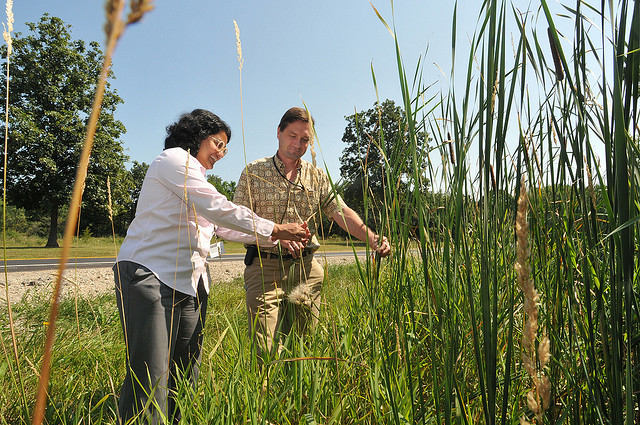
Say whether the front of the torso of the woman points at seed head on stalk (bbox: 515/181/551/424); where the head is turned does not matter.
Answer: no

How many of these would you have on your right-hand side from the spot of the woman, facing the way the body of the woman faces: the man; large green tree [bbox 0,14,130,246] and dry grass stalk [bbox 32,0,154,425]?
1

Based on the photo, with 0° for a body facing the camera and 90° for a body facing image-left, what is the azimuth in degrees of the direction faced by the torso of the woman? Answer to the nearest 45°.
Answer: approximately 270°

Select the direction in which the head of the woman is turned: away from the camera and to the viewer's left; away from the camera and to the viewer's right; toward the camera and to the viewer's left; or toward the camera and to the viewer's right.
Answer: toward the camera and to the viewer's right

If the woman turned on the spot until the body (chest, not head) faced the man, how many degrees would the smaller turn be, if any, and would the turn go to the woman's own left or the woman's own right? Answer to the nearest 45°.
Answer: approximately 45° to the woman's own left

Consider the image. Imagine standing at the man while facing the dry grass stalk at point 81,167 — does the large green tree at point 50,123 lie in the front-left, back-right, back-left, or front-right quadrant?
back-right

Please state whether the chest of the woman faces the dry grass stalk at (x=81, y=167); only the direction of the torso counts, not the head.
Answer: no

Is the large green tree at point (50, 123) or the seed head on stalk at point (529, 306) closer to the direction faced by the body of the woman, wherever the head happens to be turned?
the seed head on stalk

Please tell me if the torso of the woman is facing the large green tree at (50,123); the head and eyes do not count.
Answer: no
